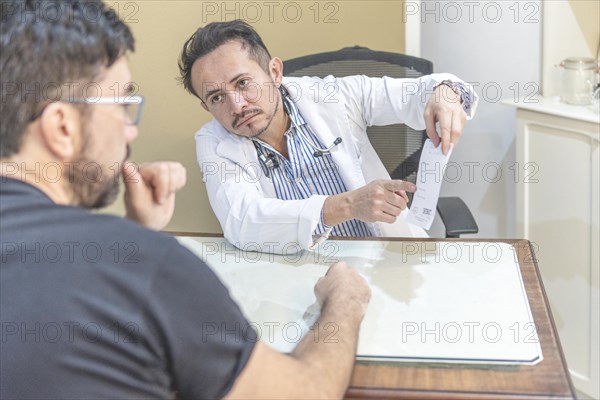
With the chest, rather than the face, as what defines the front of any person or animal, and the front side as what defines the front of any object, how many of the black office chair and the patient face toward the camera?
1

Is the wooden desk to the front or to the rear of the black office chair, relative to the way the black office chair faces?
to the front

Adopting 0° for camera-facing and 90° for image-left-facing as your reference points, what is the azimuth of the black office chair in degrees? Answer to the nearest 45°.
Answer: approximately 0°

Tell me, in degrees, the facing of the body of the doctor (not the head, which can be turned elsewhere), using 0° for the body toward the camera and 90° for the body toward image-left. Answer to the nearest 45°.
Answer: approximately 0°

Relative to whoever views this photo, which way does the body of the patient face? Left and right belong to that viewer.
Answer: facing away from the viewer and to the right of the viewer

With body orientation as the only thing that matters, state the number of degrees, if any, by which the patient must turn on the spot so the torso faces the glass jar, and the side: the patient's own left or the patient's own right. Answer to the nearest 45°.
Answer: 0° — they already face it

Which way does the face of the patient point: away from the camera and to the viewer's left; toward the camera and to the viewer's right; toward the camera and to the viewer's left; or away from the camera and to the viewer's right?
away from the camera and to the viewer's right

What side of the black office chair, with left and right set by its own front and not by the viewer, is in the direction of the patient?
front
